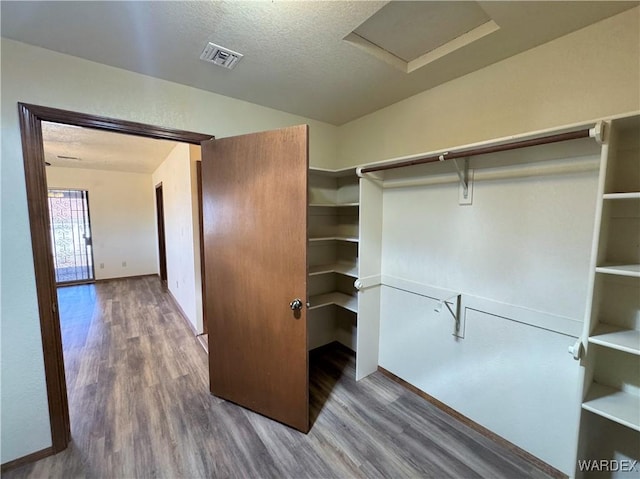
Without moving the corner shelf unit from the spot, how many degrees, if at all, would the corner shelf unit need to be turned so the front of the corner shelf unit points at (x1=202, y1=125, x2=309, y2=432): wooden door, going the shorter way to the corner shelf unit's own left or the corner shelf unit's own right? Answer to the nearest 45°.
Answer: approximately 45° to the corner shelf unit's own right

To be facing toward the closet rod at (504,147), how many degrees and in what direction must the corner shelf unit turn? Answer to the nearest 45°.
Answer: approximately 45° to its left

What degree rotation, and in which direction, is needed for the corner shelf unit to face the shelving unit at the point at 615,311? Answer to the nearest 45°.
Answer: approximately 45° to its left

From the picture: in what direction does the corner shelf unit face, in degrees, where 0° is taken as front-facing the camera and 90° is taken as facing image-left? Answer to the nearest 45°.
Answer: approximately 0°
